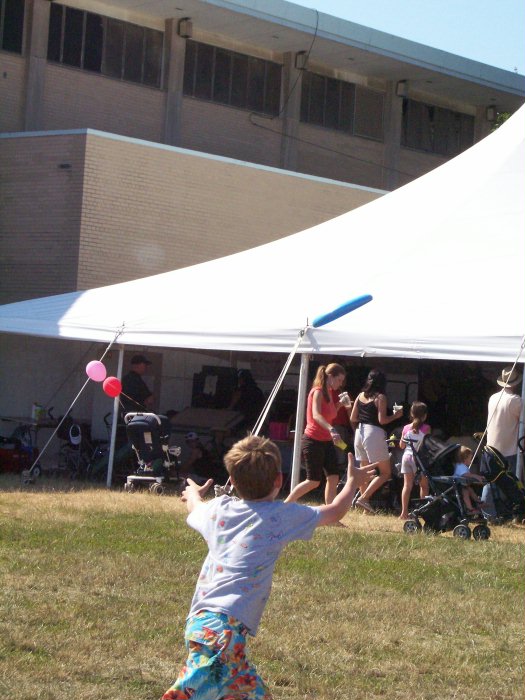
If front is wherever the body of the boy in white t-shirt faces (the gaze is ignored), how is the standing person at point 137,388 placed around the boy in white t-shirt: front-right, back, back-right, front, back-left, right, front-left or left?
front

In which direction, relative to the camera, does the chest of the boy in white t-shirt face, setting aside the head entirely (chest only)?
away from the camera

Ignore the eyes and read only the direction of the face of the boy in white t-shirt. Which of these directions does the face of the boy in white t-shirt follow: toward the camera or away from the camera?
away from the camera

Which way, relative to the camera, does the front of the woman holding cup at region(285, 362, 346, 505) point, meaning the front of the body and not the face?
to the viewer's right
